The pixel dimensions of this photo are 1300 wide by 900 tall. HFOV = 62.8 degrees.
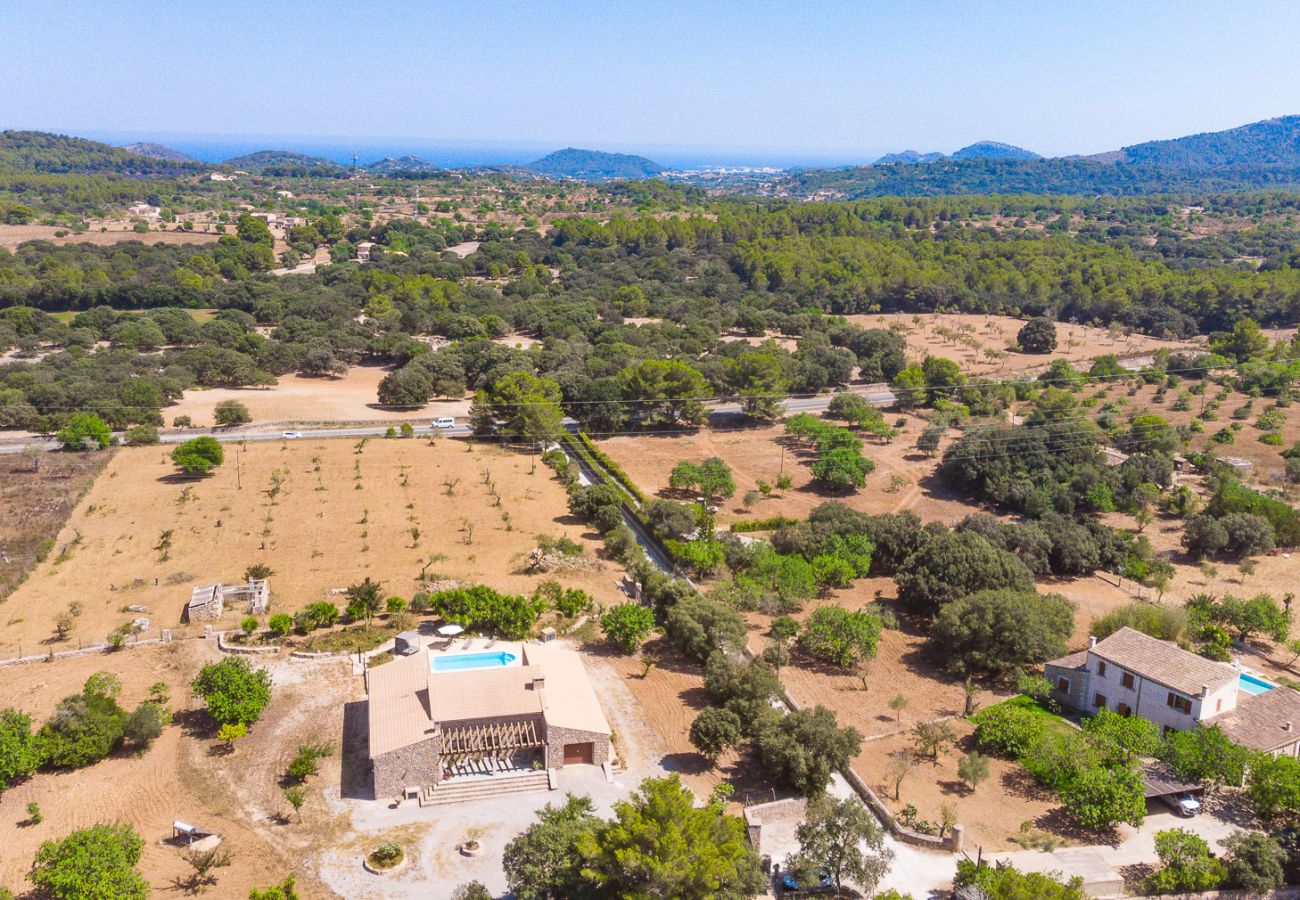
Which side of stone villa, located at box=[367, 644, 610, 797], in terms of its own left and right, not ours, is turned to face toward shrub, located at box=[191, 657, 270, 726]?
right

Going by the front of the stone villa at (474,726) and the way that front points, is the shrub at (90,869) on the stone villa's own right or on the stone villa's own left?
on the stone villa's own right

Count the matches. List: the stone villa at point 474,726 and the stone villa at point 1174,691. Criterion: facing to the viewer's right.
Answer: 0

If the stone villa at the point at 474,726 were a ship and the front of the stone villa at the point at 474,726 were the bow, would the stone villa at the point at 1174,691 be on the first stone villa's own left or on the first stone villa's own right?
on the first stone villa's own left

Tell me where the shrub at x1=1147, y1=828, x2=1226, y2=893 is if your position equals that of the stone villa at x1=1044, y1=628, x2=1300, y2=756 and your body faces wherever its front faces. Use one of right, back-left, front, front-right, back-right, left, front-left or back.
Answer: front-left

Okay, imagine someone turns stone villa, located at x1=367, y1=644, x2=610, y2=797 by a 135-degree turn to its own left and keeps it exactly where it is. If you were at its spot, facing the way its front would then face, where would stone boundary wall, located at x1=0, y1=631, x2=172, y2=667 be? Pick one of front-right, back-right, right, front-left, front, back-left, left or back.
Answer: left

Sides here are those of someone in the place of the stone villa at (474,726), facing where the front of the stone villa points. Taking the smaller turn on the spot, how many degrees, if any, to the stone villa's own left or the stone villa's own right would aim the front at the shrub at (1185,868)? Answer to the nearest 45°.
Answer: approximately 45° to the stone villa's own left

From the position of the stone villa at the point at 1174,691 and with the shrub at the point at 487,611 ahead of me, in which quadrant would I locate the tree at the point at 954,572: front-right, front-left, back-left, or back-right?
front-right

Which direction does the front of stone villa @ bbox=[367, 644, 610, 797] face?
toward the camera

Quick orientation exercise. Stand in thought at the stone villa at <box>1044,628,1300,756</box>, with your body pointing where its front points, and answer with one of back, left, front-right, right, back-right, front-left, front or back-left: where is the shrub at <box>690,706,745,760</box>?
front

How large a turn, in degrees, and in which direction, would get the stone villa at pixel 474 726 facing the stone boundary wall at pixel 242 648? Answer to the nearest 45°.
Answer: approximately 135° to its right

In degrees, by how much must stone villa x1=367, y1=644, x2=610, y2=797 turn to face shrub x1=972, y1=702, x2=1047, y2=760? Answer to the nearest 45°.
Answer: approximately 90° to its left

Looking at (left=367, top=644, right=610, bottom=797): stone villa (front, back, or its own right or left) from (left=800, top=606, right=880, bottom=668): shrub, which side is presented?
left

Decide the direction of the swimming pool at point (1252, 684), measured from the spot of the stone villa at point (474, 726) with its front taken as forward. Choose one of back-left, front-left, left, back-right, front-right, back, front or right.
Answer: left

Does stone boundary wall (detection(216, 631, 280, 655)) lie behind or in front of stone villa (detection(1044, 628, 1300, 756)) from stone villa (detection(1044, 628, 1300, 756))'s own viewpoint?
in front

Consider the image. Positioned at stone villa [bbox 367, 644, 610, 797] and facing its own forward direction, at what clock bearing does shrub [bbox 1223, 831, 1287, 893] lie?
The shrub is roughly at 10 o'clock from the stone villa.

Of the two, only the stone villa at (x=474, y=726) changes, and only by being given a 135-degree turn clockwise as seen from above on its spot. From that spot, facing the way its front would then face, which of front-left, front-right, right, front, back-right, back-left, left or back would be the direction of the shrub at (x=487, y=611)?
front-right

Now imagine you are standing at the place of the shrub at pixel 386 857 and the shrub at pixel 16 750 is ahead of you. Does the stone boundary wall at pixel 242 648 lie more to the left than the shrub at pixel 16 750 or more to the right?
right
